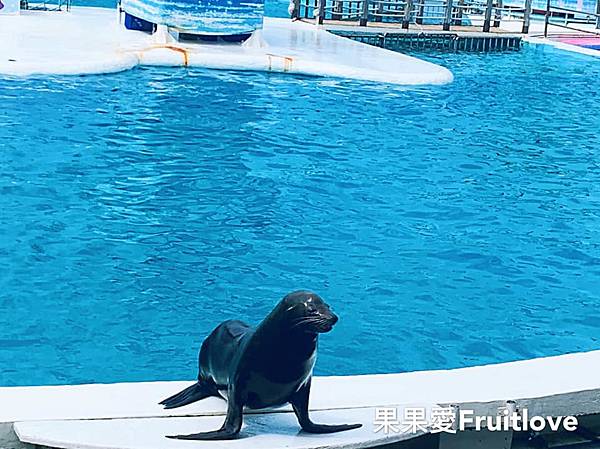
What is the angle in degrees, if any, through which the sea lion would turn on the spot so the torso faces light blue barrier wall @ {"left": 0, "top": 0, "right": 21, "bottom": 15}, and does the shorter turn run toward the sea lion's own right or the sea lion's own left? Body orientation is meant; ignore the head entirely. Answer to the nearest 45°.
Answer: approximately 135° to the sea lion's own left

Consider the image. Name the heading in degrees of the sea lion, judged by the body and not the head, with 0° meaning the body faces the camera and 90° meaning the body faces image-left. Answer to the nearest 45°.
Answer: approximately 315°

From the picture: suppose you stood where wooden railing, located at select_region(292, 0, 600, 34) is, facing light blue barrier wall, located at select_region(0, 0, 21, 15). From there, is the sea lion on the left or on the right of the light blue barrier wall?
left

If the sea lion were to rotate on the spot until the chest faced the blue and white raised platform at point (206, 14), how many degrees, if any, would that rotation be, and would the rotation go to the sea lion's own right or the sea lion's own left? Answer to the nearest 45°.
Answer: approximately 135° to the sea lion's own left

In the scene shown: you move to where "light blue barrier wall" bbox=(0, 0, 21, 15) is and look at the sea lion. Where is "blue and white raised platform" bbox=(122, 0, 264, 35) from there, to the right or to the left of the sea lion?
left

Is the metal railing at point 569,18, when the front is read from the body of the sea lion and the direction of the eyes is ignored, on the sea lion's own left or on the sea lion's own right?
on the sea lion's own left

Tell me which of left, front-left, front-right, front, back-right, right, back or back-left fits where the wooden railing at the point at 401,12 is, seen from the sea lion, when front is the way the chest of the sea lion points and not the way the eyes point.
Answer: back-left
